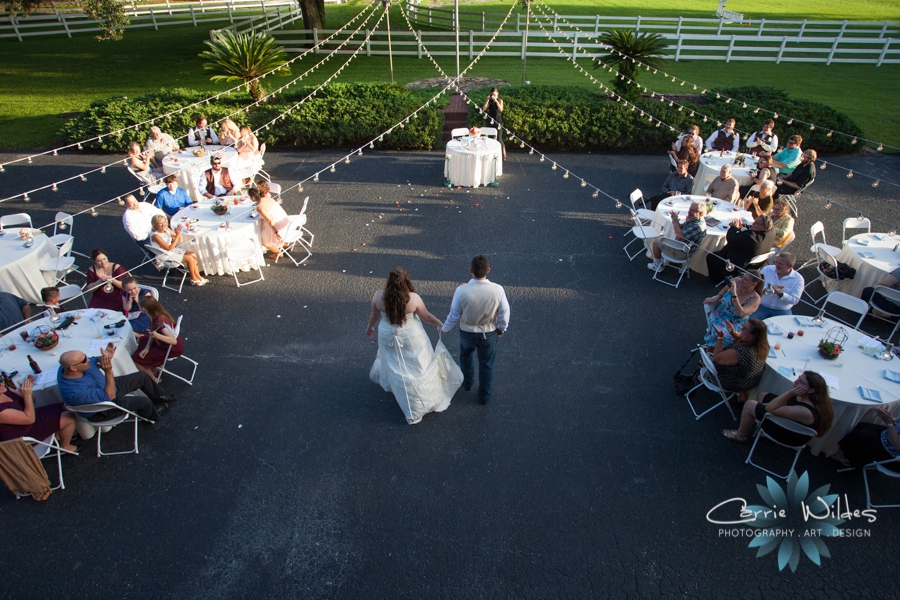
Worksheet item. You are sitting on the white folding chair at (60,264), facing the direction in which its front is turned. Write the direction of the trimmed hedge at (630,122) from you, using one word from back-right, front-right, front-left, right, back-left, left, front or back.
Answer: back-right

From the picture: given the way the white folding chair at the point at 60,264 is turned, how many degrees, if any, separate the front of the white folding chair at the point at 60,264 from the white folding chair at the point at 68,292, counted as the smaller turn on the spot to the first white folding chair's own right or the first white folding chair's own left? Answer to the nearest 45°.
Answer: approximately 135° to the first white folding chair's own left

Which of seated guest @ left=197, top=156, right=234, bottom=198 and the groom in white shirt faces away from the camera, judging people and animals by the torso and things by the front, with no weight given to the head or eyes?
the groom in white shirt

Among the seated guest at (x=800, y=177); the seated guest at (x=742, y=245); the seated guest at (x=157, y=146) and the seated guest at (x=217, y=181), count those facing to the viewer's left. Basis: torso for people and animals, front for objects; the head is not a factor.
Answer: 2

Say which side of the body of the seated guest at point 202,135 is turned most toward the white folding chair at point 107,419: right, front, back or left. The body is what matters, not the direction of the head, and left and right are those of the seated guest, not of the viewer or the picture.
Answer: front

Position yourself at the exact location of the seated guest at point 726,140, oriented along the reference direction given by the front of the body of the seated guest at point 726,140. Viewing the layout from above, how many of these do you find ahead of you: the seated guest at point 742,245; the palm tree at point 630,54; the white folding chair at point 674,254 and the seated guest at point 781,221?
3

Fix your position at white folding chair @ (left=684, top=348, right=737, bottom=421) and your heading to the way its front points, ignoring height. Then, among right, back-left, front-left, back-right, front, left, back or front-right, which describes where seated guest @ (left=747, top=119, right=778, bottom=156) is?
front-left

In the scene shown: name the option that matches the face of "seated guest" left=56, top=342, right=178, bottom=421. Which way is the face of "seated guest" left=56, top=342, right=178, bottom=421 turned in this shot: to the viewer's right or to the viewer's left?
to the viewer's right

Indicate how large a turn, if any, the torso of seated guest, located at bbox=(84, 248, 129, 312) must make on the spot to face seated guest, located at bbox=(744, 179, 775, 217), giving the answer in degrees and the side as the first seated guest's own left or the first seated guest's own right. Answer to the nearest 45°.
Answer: approximately 45° to the first seated guest's own left

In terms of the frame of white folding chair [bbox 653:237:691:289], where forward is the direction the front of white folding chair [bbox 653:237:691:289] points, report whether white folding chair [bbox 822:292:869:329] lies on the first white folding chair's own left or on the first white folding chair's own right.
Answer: on the first white folding chair's own right

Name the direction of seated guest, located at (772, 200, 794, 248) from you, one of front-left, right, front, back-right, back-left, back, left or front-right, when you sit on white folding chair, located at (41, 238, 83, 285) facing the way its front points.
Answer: back

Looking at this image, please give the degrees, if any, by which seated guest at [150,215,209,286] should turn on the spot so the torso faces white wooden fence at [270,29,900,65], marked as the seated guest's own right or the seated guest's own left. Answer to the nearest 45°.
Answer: approximately 45° to the seated guest's own left

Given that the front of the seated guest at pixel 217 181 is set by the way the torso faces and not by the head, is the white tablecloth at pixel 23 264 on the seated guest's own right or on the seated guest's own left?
on the seated guest's own right

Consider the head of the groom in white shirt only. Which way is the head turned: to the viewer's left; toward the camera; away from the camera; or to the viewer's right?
away from the camera

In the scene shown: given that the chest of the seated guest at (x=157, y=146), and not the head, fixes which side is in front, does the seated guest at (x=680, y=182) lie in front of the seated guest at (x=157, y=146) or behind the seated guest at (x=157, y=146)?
in front
